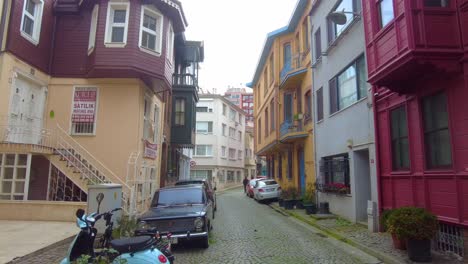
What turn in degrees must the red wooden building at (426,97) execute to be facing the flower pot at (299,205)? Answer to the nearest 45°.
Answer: approximately 90° to its right

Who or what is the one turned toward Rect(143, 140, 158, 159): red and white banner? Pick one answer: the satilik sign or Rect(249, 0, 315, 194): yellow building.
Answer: the yellow building

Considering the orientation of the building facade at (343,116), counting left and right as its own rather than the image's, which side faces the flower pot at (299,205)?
right

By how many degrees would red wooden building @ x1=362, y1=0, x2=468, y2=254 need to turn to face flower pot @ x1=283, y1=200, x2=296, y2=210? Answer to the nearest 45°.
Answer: approximately 90° to its right
